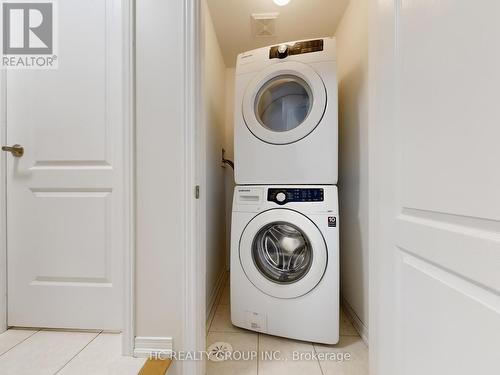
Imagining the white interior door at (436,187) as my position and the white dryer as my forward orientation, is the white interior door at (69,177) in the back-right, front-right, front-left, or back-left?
front-left

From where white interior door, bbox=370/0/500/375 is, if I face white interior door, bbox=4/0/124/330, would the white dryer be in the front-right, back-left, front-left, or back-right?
front-right

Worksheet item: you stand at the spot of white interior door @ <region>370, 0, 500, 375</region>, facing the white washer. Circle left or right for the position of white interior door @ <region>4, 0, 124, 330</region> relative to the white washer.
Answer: left

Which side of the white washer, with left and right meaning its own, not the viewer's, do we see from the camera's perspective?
front

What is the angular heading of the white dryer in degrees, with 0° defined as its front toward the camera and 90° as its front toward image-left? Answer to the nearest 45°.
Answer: approximately 0°

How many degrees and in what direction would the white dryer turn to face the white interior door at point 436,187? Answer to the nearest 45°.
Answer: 0° — it already faces it

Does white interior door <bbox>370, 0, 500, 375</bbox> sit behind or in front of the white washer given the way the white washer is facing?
in front

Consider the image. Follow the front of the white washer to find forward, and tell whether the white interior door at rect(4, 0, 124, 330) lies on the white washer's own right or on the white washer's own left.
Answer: on the white washer's own right
